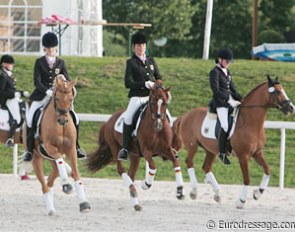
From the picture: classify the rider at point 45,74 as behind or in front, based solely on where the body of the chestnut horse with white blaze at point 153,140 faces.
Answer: behind

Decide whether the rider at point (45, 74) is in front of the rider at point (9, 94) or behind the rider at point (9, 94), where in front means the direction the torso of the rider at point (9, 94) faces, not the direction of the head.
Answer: in front

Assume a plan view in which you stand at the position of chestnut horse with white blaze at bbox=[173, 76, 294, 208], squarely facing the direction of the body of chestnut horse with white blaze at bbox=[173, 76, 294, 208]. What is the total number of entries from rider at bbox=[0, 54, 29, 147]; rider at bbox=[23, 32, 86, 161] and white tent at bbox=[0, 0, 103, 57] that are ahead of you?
0

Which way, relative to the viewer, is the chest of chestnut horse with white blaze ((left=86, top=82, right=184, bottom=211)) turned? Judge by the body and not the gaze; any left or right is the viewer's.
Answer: facing the viewer and to the right of the viewer

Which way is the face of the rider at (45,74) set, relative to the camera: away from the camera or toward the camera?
toward the camera

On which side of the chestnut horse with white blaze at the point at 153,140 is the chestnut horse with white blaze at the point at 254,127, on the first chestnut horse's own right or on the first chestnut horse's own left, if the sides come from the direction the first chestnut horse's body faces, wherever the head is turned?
on the first chestnut horse's own left

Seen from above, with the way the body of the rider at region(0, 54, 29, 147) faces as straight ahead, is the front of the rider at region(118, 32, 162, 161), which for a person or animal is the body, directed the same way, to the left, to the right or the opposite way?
the same way

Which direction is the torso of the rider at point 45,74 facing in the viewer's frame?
toward the camera

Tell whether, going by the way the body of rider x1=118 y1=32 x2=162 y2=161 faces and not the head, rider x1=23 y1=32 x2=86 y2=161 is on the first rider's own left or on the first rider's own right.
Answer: on the first rider's own right
